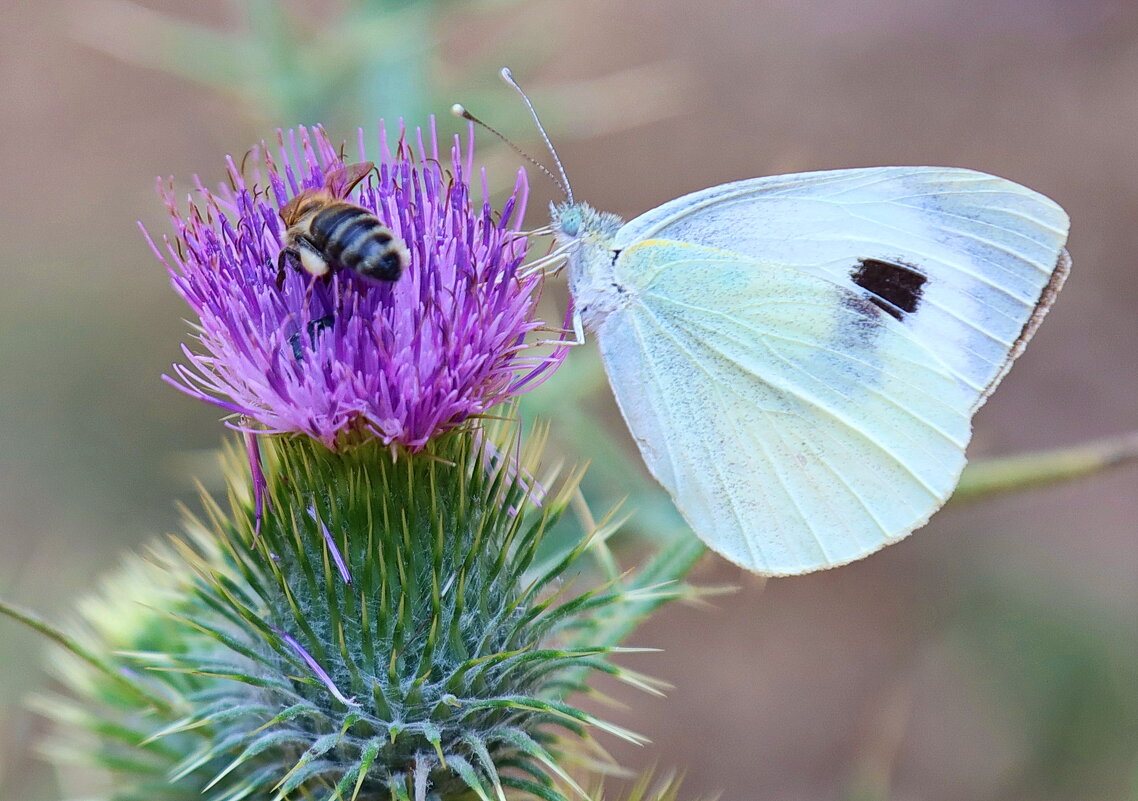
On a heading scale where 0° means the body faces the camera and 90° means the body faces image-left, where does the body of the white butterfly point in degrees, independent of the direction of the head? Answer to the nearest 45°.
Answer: approximately 90°

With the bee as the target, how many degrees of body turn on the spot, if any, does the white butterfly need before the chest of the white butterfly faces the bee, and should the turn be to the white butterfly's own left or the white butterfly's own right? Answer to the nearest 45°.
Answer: approximately 45° to the white butterfly's own left
